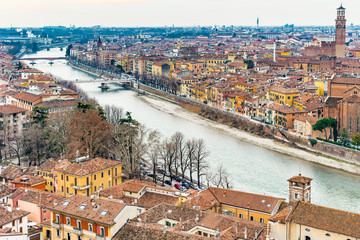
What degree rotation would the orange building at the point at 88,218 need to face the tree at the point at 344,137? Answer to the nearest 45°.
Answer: approximately 180°

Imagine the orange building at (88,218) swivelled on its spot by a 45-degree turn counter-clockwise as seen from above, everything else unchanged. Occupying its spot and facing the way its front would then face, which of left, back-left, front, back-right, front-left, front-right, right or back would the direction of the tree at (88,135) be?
back

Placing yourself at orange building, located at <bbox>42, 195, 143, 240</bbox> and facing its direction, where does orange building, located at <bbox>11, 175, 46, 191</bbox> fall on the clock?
The orange building, located at <bbox>11, 175, 46, 191</bbox> is roughly at 4 o'clock from the orange building, located at <bbox>42, 195, 143, 240</bbox>.

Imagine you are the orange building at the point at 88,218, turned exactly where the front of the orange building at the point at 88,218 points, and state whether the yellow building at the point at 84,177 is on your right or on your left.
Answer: on your right

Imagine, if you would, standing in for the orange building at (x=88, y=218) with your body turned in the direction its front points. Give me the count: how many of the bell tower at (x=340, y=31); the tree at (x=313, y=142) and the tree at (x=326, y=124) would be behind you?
3

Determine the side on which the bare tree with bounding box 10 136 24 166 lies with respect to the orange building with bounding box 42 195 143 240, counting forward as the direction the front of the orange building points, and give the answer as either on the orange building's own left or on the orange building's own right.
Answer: on the orange building's own right

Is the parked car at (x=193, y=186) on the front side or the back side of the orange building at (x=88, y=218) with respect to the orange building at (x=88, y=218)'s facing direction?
on the back side

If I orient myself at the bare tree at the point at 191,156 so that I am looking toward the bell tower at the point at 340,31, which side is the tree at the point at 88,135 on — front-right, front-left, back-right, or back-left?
back-left

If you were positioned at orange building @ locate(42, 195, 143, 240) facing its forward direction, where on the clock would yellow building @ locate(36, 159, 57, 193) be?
yellow building @ locate(36, 159, 57, 193) is roughly at 4 o'clock from orange building @ locate(42, 195, 143, 240).

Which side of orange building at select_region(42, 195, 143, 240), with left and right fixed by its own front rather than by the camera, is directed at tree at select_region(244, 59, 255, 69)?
back

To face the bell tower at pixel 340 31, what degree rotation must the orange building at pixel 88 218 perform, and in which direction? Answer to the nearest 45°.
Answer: approximately 180°

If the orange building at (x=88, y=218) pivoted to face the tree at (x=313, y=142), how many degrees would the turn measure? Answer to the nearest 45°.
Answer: approximately 180°

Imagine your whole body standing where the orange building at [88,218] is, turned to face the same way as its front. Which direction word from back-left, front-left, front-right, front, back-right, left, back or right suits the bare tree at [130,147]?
back-right
